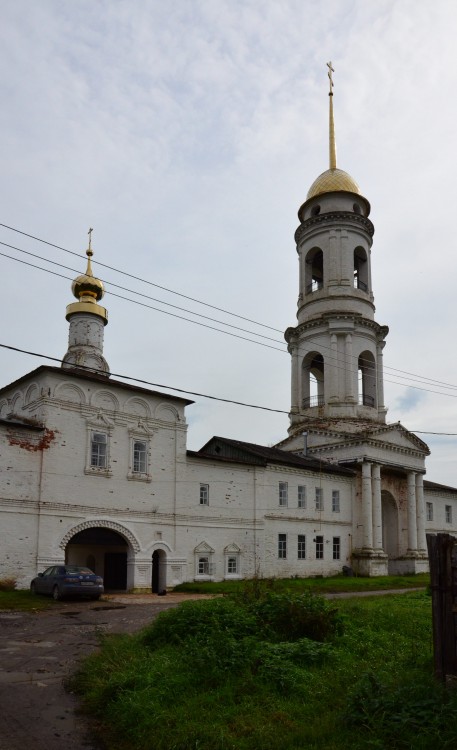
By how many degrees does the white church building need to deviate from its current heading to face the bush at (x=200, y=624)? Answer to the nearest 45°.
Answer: approximately 45° to its right

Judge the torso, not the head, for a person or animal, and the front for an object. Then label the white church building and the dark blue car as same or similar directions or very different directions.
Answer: very different directions

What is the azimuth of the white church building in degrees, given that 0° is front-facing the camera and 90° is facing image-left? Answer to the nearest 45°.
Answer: approximately 315°

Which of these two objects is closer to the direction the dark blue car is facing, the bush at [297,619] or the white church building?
the white church building

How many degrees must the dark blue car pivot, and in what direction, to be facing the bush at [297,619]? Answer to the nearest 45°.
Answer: approximately 135° to its left

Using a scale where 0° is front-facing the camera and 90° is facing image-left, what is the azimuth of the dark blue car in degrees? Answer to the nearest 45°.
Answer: approximately 135°

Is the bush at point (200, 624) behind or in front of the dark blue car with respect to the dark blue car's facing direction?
behind
